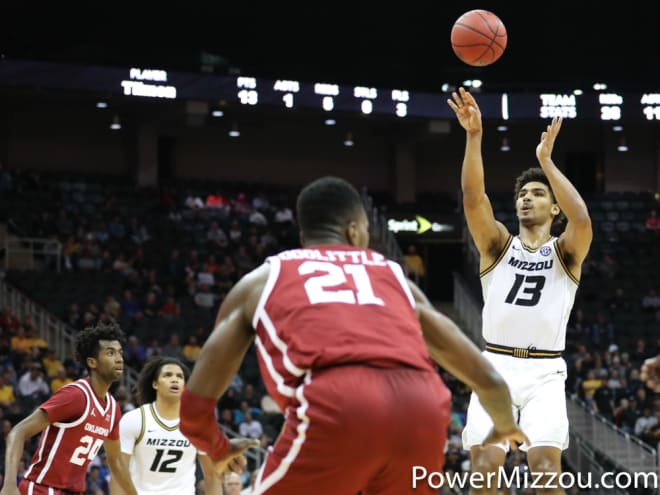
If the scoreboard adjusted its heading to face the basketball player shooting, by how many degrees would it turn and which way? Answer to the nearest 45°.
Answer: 0° — it already faces them

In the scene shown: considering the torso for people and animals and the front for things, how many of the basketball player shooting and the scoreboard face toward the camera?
2

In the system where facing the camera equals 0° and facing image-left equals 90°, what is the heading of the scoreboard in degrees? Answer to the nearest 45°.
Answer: approximately 0°

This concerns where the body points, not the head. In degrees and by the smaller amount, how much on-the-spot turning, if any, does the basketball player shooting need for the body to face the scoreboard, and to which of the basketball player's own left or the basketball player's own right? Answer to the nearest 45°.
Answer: approximately 180°

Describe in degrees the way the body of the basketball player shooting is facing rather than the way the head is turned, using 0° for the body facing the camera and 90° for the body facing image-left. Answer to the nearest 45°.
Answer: approximately 0°

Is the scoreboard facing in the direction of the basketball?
yes
